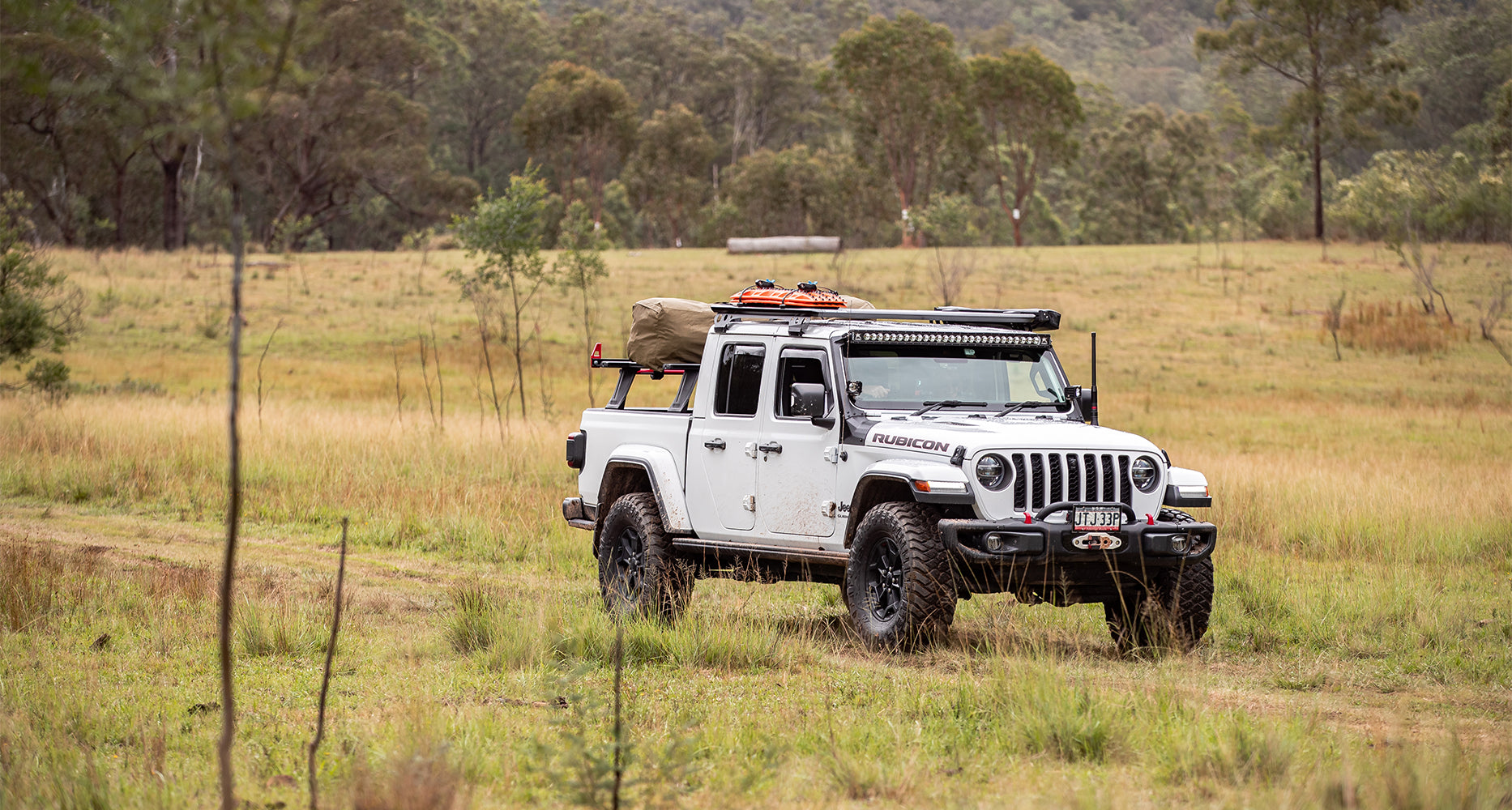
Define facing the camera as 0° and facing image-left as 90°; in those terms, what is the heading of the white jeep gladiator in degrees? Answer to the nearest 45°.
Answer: approximately 315°
